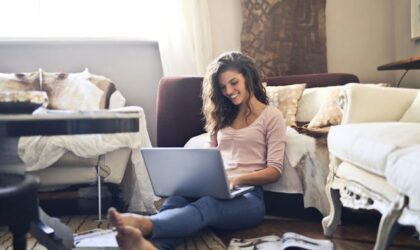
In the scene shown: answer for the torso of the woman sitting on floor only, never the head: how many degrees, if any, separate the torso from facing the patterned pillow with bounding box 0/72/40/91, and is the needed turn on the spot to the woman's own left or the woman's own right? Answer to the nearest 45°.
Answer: approximately 90° to the woman's own right

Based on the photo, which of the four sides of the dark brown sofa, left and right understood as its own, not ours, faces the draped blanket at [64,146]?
right

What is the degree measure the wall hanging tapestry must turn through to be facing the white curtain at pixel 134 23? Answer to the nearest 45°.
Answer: approximately 90° to its right

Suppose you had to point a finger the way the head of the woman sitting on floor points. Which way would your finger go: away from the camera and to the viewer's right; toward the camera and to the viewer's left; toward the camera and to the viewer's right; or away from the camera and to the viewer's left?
toward the camera and to the viewer's left

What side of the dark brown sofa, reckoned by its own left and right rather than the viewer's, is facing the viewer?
front

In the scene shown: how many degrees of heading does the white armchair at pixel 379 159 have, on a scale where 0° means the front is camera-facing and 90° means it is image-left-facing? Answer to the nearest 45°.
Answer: approximately 45°

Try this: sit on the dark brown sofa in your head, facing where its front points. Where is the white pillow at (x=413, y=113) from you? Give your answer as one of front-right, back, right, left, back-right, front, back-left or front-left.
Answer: front-left

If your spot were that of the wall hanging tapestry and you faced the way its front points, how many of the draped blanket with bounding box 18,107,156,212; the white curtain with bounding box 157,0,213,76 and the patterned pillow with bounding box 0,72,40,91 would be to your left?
0

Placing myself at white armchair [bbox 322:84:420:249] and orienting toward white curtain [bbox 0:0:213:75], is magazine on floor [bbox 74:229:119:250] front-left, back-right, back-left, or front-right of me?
front-left

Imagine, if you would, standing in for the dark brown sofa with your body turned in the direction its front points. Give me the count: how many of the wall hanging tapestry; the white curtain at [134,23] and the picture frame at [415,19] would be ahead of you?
0

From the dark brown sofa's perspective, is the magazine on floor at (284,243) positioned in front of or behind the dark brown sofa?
in front

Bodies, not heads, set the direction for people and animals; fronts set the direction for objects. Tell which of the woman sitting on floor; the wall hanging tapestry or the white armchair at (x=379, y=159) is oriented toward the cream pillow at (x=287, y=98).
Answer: the wall hanging tapestry

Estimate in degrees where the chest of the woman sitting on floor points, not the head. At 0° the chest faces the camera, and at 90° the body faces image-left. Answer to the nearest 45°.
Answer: approximately 45°

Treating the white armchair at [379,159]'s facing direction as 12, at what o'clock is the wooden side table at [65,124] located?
The wooden side table is roughly at 12 o'clock from the white armchair.

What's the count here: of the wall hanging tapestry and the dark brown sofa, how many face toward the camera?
2
